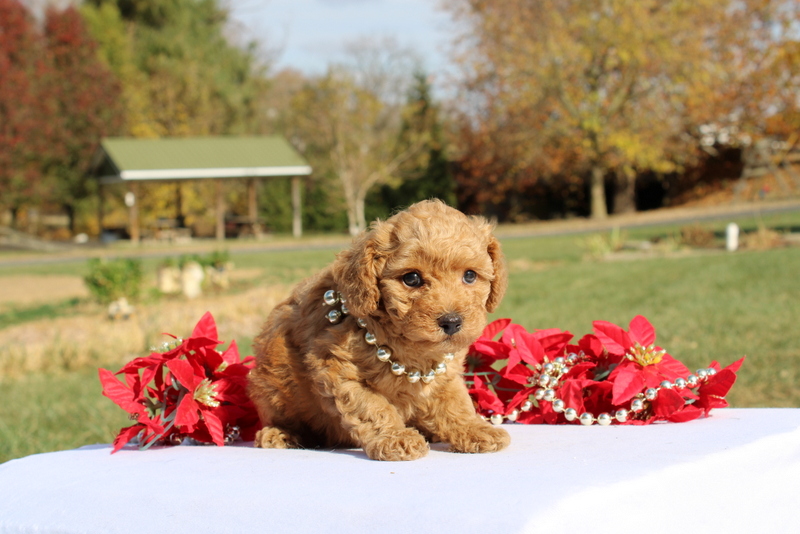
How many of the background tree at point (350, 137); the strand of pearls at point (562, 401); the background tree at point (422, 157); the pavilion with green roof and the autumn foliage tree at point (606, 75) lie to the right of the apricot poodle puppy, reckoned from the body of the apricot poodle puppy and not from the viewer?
0

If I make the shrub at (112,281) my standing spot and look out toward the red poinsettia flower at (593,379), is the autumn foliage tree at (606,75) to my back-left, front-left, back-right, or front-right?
back-left

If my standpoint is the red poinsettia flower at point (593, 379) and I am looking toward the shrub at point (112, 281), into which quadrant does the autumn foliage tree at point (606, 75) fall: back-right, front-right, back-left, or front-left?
front-right

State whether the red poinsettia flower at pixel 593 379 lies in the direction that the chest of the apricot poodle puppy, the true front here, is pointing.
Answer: no

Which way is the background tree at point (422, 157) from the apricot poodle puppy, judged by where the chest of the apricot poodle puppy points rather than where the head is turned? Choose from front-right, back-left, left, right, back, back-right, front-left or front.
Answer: back-left

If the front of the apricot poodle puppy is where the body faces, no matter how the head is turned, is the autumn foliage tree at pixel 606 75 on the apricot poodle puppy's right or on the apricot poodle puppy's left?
on the apricot poodle puppy's left

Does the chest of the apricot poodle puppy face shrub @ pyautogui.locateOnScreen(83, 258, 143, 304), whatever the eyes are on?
no

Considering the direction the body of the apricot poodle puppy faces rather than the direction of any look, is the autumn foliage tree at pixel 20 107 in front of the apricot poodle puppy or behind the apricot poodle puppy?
behind

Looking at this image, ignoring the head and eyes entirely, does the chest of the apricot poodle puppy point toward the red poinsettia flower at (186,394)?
no

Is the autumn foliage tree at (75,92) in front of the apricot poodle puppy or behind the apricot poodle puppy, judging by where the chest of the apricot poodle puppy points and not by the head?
behind

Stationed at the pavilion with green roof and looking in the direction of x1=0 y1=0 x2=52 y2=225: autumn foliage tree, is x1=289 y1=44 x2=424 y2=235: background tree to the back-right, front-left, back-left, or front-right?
back-right

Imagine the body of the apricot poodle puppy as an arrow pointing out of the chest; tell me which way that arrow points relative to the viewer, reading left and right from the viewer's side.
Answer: facing the viewer and to the right of the viewer
